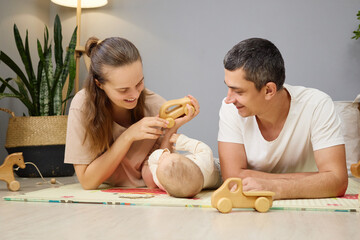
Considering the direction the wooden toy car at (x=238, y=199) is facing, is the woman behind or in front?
in front

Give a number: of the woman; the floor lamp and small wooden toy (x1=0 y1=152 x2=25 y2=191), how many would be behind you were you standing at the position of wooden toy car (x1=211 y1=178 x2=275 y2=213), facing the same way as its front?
0

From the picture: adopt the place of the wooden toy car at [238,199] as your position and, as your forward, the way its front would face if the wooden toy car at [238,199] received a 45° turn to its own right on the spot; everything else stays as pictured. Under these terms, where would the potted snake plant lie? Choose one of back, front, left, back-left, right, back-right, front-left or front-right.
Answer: front

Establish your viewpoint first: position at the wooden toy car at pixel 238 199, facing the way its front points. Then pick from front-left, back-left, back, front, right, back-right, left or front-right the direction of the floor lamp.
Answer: front-right

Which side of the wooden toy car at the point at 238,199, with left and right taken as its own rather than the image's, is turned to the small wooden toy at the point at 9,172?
front

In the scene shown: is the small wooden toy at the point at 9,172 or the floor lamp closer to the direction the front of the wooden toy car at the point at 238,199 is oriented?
the small wooden toy

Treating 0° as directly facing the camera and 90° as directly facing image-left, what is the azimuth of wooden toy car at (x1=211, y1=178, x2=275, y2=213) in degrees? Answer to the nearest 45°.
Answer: approximately 90°
